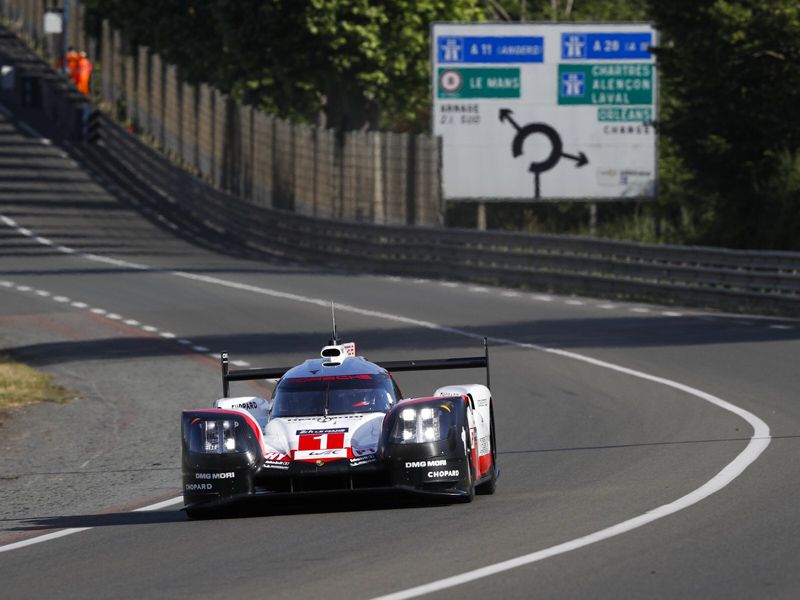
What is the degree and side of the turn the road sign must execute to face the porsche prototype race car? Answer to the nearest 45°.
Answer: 0° — it already faces it

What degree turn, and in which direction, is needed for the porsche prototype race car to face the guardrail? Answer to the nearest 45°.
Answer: approximately 180°

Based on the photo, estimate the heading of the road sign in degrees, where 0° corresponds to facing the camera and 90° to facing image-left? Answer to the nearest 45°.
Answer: approximately 0°

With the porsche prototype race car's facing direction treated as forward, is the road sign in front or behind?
behind

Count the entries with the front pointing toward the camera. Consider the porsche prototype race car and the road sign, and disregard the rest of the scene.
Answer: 2

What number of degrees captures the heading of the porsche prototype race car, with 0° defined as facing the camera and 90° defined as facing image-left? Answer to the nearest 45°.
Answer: approximately 0°

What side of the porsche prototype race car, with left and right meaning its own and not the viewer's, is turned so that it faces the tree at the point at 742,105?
back

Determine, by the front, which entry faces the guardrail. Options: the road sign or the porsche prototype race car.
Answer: the road sign
